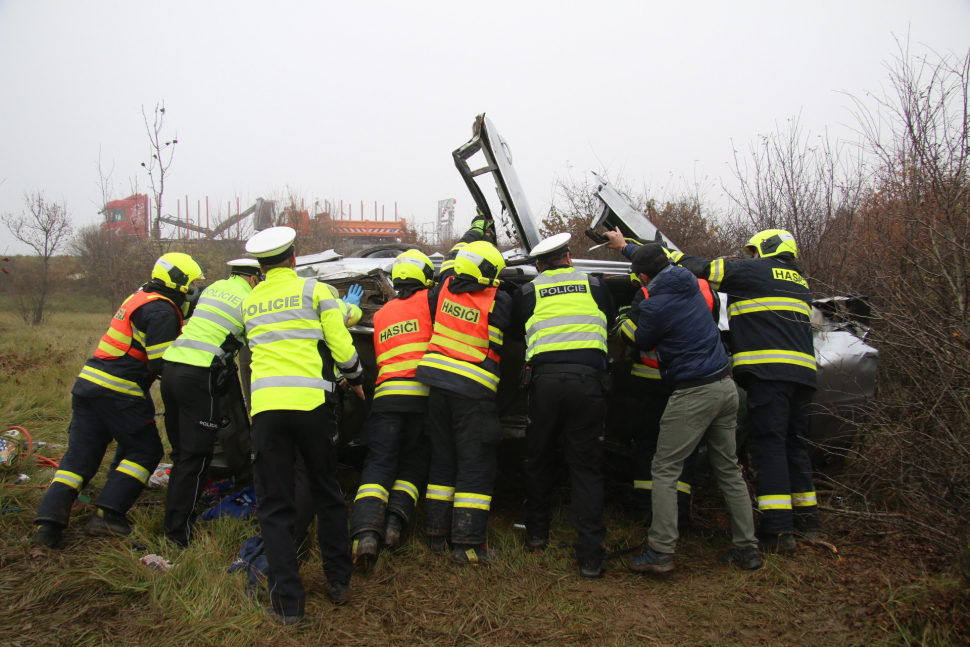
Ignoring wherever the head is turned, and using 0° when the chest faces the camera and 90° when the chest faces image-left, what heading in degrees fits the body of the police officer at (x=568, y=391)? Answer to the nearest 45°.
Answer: approximately 180°

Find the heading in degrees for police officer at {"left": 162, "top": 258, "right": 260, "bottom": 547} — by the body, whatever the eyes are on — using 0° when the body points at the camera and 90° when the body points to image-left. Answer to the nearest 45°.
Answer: approximately 225°

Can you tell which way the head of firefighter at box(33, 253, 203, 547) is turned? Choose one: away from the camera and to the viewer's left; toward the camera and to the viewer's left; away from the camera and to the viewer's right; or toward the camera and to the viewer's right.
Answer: away from the camera and to the viewer's right

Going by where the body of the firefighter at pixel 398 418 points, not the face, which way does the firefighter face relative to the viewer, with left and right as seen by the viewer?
facing away from the viewer and to the right of the viewer

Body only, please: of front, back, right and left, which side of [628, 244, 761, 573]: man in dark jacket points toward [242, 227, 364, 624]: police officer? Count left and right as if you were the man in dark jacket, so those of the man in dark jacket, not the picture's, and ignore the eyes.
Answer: left

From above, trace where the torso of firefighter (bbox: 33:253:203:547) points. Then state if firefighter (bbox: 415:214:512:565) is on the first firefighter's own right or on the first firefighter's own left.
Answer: on the first firefighter's own right

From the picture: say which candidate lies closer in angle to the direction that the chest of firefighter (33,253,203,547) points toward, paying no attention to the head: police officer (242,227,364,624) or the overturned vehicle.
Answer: the overturned vehicle

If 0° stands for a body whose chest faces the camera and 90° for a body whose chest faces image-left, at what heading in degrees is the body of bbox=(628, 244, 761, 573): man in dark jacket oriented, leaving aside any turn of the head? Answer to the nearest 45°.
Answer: approximately 135°
